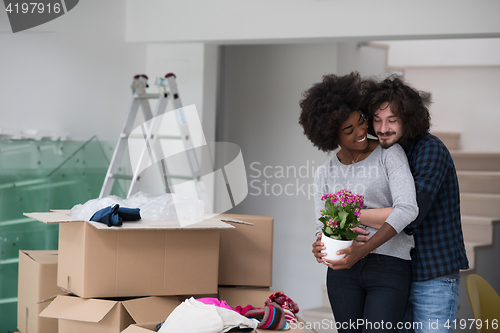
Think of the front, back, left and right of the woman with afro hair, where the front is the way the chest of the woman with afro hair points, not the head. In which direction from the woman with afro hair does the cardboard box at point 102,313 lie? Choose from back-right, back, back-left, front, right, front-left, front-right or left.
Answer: front-right

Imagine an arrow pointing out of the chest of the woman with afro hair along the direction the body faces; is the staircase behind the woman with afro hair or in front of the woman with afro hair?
behind

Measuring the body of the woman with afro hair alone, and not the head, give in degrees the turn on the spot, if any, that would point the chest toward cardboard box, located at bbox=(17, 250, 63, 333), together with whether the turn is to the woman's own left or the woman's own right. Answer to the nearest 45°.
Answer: approximately 45° to the woman's own right

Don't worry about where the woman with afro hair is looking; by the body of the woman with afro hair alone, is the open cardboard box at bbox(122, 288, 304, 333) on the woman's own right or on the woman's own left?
on the woman's own right

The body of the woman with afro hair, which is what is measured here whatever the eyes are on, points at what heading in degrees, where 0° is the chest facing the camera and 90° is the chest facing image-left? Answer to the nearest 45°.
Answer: approximately 45°

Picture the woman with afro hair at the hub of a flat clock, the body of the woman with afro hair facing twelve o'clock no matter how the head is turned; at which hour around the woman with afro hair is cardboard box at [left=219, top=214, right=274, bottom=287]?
The cardboard box is roughly at 3 o'clock from the woman with afro hair.
